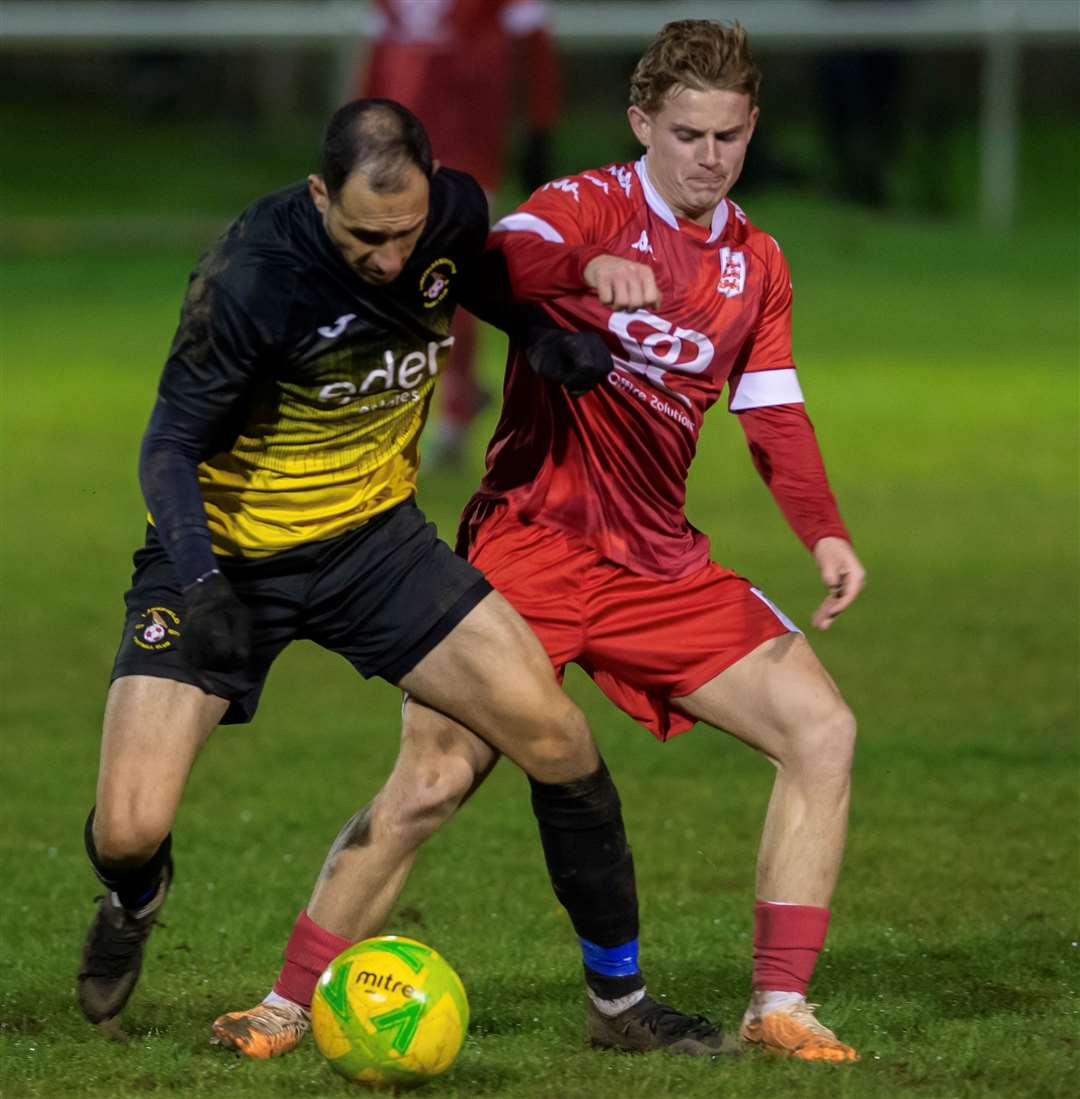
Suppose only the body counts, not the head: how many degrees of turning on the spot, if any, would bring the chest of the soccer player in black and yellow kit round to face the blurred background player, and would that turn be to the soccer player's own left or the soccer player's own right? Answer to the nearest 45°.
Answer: approximately 135° to the soccer player's own left

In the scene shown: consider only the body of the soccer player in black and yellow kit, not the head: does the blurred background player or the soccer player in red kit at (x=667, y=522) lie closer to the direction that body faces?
the soccer player in red kit

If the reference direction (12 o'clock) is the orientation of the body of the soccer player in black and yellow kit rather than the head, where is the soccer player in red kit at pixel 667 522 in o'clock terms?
The soccer player in red kit is roughly at 10 o'clock from the soccer player in black and yellow kit.

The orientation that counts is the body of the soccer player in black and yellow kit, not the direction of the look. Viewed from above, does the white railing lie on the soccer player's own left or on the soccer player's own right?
on the soccer player's own left

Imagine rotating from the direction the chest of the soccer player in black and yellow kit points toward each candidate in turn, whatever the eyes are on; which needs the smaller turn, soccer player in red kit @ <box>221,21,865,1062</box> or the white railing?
the soccer player in red kit
